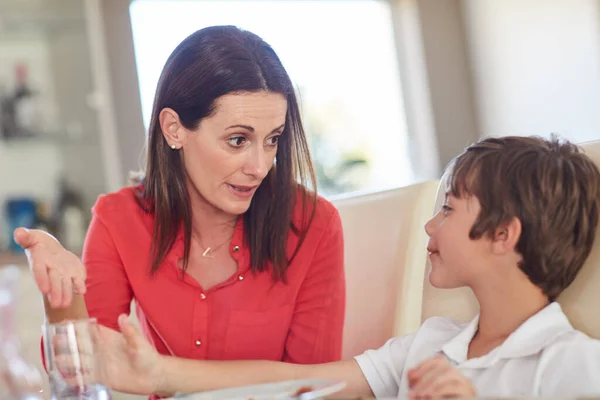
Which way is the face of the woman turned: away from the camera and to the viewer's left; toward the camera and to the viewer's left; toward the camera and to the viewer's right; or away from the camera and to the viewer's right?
toward the camera and to the viewer's right

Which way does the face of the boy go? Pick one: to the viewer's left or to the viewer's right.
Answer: to the viewer's left

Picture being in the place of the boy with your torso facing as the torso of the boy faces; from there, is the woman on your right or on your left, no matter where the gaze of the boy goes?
on your right

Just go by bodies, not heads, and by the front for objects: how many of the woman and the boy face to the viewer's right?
0

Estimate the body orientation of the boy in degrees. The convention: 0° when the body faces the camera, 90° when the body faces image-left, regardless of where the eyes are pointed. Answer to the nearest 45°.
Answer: approximately 45°

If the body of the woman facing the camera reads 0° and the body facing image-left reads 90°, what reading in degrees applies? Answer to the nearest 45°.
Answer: approximately 0°

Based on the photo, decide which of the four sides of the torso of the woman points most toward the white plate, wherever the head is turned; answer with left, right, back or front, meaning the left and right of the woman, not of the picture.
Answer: front
